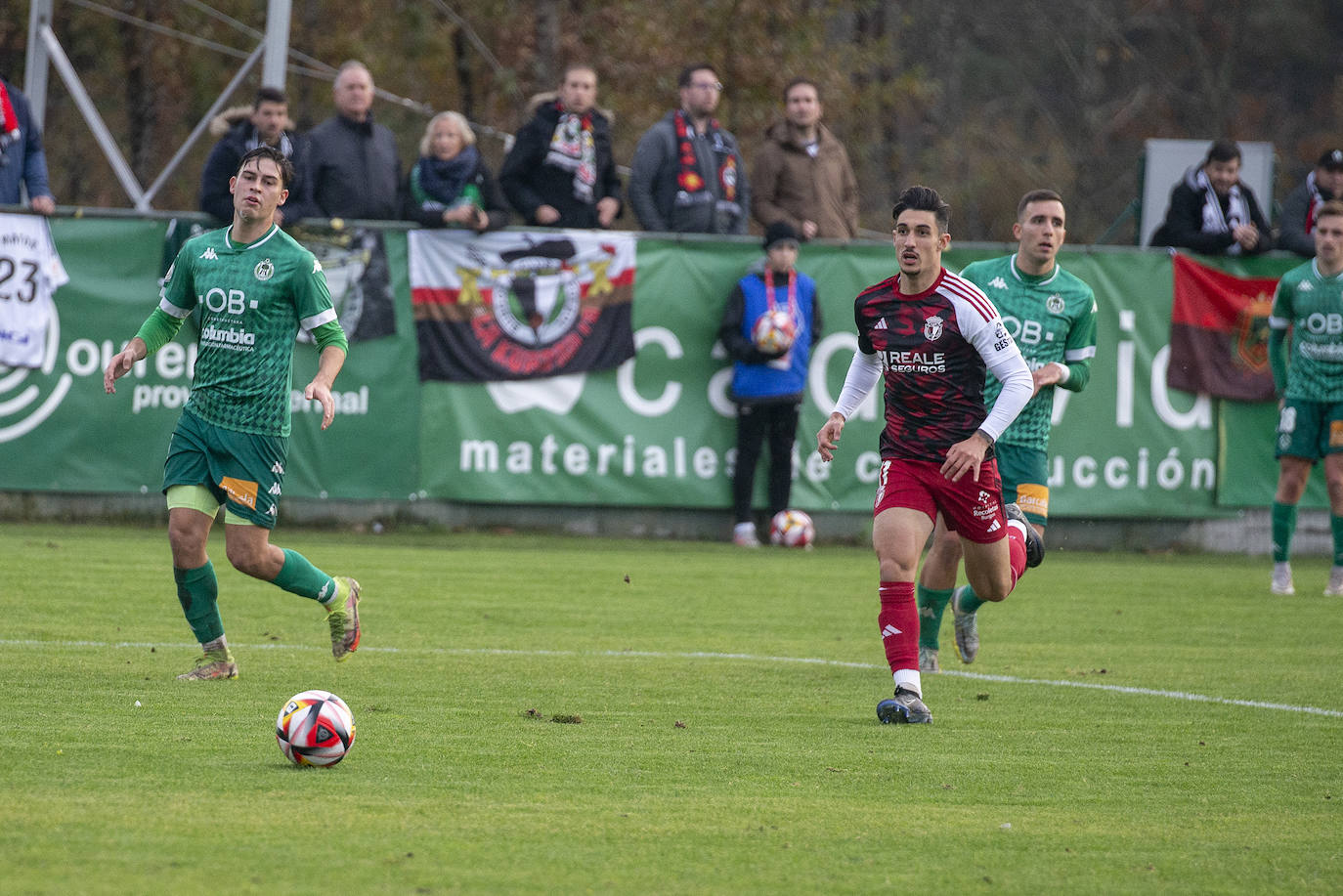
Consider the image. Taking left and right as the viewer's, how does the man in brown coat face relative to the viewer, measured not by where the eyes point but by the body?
facing the viewer

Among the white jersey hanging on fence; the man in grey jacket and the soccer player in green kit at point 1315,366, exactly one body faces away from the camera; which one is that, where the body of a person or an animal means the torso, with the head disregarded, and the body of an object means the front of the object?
the white jersey hanging on fence

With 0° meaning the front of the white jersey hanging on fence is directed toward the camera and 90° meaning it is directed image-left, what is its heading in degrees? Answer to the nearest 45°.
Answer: approximately 180°

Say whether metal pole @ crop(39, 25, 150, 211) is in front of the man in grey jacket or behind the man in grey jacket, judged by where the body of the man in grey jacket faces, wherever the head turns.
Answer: behind

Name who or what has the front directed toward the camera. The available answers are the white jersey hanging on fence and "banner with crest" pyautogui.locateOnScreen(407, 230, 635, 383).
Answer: the banner with crest

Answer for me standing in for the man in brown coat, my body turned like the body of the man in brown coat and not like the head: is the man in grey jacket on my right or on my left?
on my right

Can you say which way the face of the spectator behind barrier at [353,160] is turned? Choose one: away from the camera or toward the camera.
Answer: toward the camera

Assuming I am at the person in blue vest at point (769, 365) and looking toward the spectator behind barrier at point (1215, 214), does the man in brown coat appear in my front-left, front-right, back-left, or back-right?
front-left

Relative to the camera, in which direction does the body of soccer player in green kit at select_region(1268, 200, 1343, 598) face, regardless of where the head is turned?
toward the camera

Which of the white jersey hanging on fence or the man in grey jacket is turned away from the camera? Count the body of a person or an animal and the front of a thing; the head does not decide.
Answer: the white jersey hanging on fence

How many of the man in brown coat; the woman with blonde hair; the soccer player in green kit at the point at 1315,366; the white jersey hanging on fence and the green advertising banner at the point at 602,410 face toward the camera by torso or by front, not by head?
4

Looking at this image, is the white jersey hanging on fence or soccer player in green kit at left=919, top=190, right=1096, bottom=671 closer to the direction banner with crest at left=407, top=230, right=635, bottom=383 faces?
the soccer player in green kit

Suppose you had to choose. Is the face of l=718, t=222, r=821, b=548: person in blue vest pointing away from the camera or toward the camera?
toward the camera

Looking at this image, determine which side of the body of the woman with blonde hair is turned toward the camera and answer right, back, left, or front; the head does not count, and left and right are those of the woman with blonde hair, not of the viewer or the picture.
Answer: front

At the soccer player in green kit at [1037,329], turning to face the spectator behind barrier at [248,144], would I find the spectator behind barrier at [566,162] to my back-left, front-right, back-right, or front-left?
front-right

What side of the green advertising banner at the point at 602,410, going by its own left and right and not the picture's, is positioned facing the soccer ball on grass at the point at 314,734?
front
